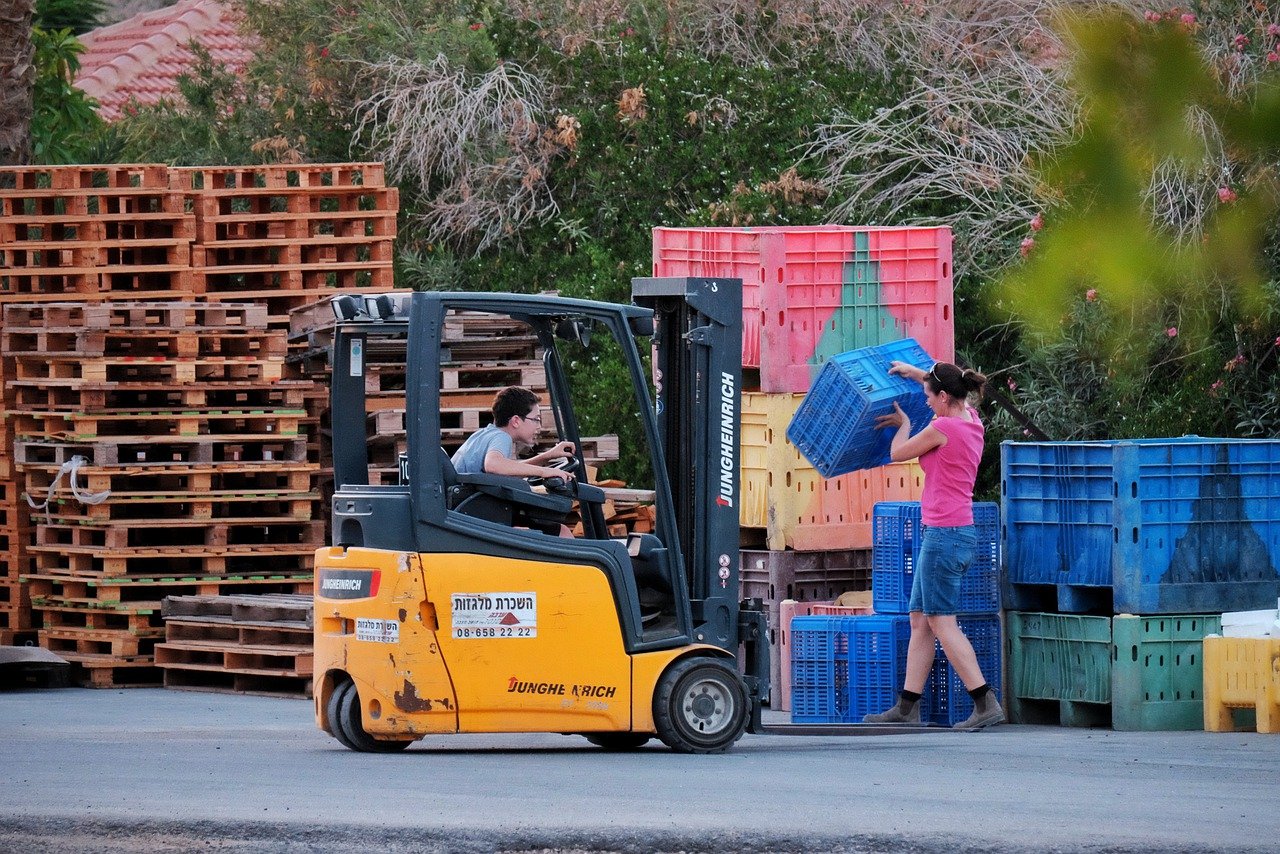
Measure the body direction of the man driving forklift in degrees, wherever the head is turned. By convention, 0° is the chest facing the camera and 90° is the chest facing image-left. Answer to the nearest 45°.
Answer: approximately 270°

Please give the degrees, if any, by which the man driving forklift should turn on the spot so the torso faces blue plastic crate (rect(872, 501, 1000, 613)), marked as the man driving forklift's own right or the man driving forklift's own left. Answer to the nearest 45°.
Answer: approximately 45° to the man driving forklift's own left

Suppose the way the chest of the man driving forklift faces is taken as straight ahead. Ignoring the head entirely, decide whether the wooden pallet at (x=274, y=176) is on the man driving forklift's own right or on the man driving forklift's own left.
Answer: on the man driving forklift's own left

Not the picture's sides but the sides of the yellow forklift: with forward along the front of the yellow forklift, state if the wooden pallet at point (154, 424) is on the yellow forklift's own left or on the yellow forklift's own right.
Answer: on the yellow forklift's own left

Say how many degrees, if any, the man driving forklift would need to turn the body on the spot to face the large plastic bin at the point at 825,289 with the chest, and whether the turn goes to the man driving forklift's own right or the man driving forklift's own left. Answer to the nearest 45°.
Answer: approximately 45° to the man driving forklift's own left

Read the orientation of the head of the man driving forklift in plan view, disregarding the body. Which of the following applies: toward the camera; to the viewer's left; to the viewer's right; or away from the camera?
to the viewer's right

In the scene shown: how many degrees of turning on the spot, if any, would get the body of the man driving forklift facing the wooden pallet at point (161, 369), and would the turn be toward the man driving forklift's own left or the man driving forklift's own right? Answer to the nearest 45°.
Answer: approximately 135° to the man driving forklift's own left

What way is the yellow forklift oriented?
to the viewer's right

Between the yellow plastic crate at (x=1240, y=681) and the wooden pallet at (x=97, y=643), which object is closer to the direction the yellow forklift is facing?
the yellow plastic crate

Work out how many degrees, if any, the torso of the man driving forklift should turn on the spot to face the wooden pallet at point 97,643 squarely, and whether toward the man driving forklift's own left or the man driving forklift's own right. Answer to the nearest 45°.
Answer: approximately 135° to the man driving forklift's own left
